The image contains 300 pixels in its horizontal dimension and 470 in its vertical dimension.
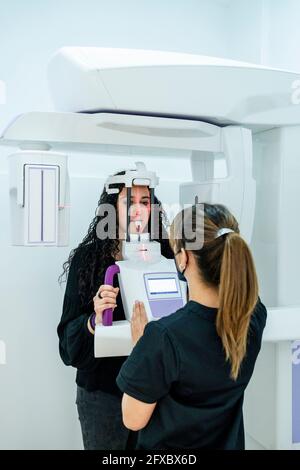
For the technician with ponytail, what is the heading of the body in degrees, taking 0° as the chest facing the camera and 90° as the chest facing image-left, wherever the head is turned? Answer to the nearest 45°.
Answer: approximately 135°

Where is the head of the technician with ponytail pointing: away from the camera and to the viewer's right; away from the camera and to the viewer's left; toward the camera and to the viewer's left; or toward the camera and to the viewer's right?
away from the camera and to the viewer's left
